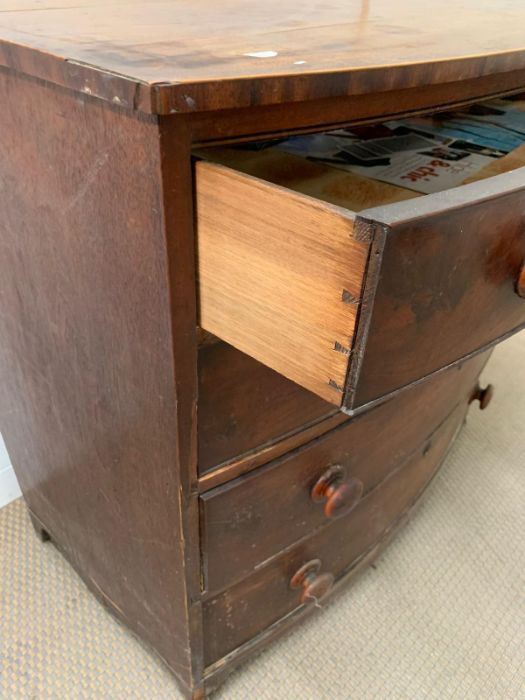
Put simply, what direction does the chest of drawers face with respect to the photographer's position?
facing the viewer and to the right of the viewer
